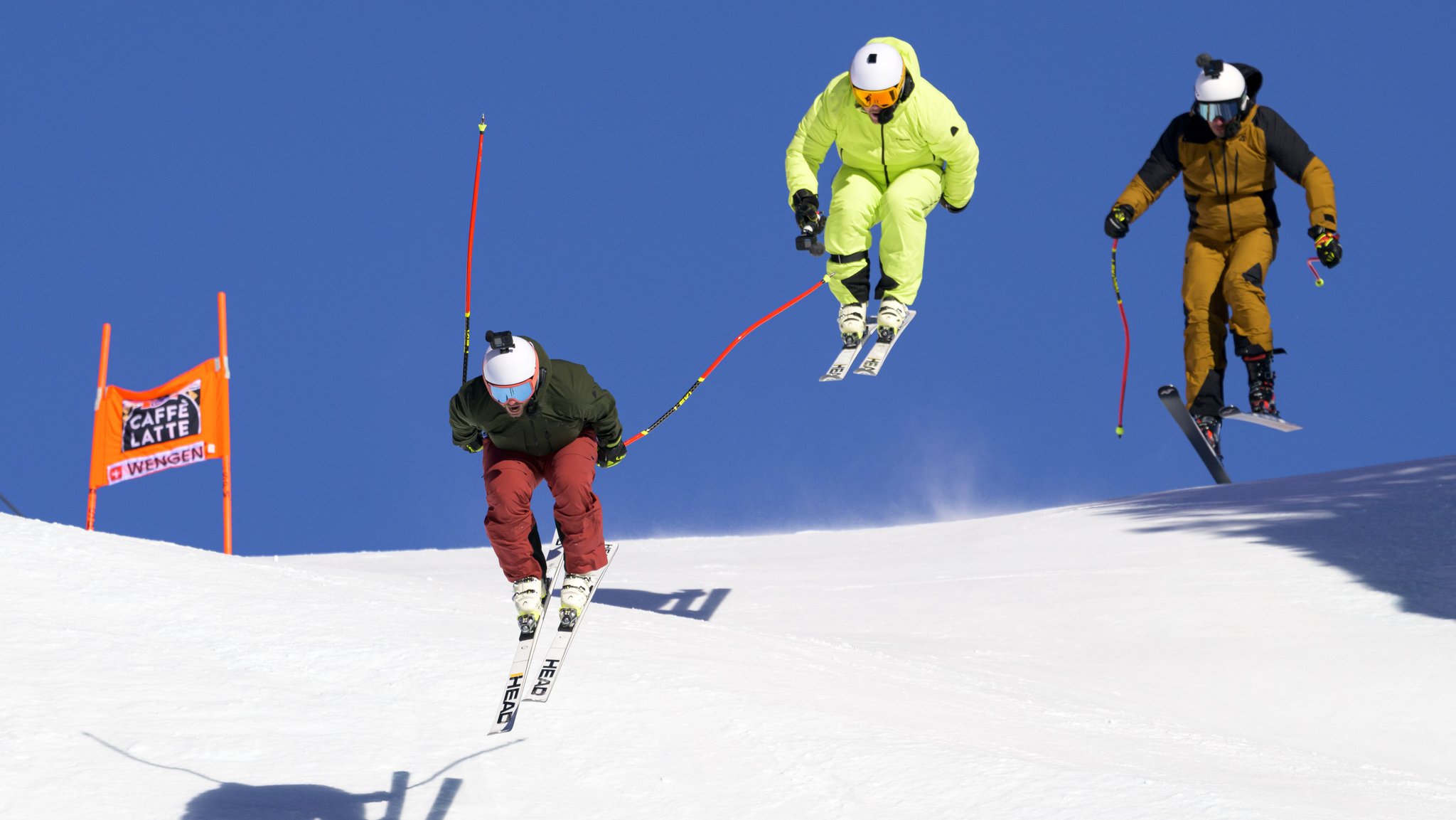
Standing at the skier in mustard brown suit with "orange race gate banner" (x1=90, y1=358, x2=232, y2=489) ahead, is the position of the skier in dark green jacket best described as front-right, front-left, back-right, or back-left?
front-left

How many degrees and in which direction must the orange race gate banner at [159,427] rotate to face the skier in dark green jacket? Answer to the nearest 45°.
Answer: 0° — it already faces them

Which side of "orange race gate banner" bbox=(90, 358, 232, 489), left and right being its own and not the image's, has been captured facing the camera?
front

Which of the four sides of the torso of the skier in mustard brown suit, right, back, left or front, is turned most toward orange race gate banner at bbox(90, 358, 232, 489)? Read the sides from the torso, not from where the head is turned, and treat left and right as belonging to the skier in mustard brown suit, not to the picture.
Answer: right

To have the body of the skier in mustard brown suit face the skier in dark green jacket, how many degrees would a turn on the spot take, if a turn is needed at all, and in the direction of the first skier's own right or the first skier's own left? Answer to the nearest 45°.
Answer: approximately 45° to the first skier's own right

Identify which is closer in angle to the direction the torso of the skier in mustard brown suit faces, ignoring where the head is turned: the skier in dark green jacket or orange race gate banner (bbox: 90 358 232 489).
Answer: the skier in dark green jacket

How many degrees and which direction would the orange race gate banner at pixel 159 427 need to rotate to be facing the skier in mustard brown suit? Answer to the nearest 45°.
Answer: approximately 45° to its left

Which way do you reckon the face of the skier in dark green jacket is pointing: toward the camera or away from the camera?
toward the camera

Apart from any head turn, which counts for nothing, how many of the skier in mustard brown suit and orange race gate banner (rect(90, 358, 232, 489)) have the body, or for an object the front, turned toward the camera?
2

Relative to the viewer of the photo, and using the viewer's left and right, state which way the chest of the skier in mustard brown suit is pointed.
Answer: facing the viewer

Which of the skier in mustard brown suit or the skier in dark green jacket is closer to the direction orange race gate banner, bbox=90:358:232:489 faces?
the skier in dark green jacket
